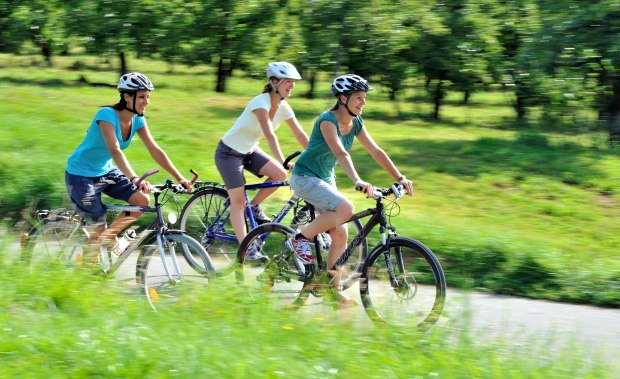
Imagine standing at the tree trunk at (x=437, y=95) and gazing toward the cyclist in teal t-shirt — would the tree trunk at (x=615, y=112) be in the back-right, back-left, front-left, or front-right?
front-left

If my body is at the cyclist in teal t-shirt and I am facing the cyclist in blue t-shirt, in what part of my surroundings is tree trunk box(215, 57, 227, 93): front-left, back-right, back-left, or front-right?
front-right

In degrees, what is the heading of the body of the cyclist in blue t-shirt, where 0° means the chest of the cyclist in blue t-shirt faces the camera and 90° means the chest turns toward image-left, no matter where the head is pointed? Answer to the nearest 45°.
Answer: approximately 315°

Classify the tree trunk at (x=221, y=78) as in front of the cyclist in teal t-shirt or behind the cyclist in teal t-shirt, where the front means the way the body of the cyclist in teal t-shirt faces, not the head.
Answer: behind

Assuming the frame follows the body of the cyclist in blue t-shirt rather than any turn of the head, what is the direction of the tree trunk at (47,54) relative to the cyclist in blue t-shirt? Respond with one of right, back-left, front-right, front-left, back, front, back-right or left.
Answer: back-left

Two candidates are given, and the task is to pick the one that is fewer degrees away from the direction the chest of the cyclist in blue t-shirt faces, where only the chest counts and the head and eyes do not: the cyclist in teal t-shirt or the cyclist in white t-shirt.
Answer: the cyclist in teal t-shirt

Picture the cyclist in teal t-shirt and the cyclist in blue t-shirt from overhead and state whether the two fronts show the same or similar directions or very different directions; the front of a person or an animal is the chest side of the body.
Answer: same or similar directions

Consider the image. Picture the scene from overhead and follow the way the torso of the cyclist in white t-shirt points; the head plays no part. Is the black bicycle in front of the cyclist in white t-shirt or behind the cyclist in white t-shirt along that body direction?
in front

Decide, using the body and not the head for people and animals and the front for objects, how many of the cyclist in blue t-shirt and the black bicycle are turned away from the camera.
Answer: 0

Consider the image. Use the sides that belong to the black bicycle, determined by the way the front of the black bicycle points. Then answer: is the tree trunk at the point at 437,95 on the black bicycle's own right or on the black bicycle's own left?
on the black bicycle's own left

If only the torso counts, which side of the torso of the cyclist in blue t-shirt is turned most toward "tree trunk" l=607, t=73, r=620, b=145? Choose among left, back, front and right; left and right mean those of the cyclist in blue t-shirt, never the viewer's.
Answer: left

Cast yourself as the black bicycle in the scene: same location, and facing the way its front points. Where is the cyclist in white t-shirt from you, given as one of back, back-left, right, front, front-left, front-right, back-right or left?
back

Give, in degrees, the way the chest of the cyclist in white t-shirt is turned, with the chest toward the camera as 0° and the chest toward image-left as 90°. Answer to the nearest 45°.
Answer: approximately 315°

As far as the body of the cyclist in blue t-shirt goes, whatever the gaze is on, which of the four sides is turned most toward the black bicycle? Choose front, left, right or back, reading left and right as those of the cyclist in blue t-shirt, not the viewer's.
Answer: front

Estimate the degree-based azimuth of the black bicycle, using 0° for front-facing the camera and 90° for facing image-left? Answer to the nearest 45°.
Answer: approximately 315°
